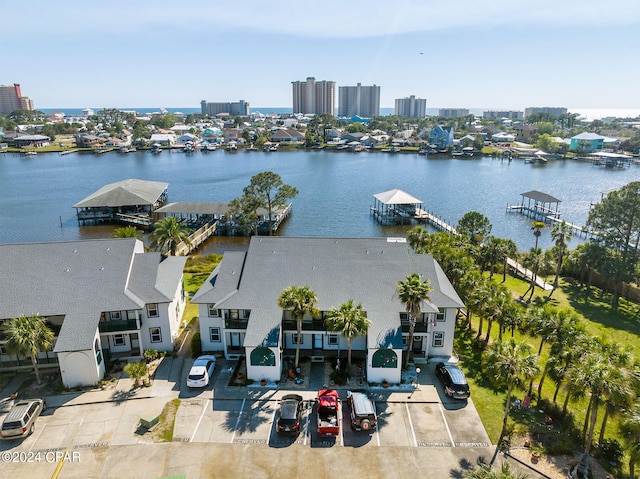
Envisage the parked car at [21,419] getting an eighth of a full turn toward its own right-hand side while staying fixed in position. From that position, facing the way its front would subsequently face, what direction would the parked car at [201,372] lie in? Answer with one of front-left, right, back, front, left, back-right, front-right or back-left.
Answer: front

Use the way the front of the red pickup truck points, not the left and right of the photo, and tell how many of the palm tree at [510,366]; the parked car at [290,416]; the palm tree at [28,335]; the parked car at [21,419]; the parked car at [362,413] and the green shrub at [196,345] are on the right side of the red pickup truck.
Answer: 2

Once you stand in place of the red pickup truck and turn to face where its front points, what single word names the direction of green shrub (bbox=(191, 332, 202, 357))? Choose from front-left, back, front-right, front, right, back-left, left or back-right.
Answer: front-left

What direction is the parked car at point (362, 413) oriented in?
away from the camera

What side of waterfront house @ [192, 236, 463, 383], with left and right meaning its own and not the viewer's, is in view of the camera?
front

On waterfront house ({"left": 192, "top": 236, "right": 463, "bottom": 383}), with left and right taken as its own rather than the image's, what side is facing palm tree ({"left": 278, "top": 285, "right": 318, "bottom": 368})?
front

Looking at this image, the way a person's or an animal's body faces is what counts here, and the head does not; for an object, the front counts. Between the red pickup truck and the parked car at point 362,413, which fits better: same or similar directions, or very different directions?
same or similar directions

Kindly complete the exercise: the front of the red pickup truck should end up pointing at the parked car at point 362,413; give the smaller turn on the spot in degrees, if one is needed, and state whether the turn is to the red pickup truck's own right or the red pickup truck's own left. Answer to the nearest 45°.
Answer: approximately 90° to the red pickup truck's own right

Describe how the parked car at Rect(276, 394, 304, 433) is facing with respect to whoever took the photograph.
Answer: facing away from the viewer

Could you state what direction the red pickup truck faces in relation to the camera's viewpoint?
facing away from the viewer

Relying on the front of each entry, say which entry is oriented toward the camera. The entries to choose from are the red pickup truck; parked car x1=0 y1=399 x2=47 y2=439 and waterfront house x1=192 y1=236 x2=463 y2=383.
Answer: the waterfront house

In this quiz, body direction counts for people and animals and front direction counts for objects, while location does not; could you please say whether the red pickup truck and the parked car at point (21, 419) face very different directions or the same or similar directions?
same or similar directions

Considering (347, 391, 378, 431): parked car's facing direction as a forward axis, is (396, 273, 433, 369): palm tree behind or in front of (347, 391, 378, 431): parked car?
in front

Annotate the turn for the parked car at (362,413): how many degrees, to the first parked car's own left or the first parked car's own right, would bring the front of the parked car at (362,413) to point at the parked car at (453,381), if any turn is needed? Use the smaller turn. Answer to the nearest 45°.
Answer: approximately 45° to the first parked car's own right

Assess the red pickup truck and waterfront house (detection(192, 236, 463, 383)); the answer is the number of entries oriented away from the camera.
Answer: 1

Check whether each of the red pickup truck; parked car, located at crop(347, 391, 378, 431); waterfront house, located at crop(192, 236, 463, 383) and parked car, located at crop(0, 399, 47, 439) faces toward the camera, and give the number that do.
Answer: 1

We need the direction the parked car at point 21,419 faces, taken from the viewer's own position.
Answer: facing away from the viewer and to the right of the viewer

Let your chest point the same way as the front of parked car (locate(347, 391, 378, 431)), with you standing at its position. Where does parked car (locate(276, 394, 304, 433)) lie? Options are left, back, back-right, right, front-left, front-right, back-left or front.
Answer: left
